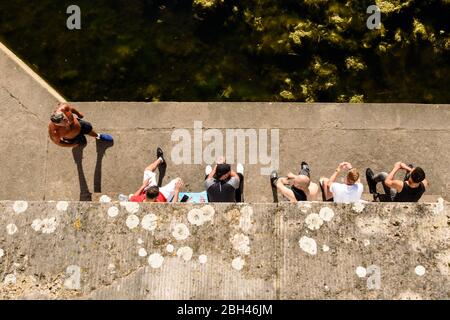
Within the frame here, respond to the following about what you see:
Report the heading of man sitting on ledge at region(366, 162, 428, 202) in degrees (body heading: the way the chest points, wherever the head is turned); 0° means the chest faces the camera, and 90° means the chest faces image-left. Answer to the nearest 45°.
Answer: approximately 135°

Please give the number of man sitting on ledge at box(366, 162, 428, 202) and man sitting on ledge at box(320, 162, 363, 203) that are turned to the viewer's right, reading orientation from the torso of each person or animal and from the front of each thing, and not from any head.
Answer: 0

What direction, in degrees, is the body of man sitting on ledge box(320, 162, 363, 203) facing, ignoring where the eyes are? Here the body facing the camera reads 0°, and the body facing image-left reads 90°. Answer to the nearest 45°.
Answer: approximately 135°

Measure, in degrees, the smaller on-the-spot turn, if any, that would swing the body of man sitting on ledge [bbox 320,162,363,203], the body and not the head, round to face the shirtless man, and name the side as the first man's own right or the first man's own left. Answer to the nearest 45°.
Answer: approximately 45° to the first man's own left
